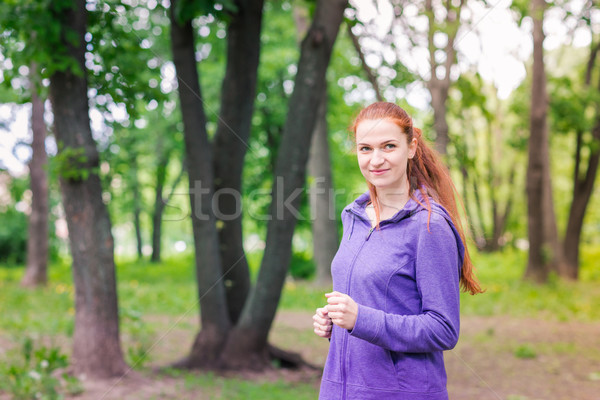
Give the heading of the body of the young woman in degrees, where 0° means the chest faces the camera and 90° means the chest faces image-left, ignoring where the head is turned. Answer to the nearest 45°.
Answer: approximately 45°

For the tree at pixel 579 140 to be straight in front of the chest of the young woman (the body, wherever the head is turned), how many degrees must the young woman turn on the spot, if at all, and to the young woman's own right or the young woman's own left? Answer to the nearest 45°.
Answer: approximately 135° to the young woman's own right
